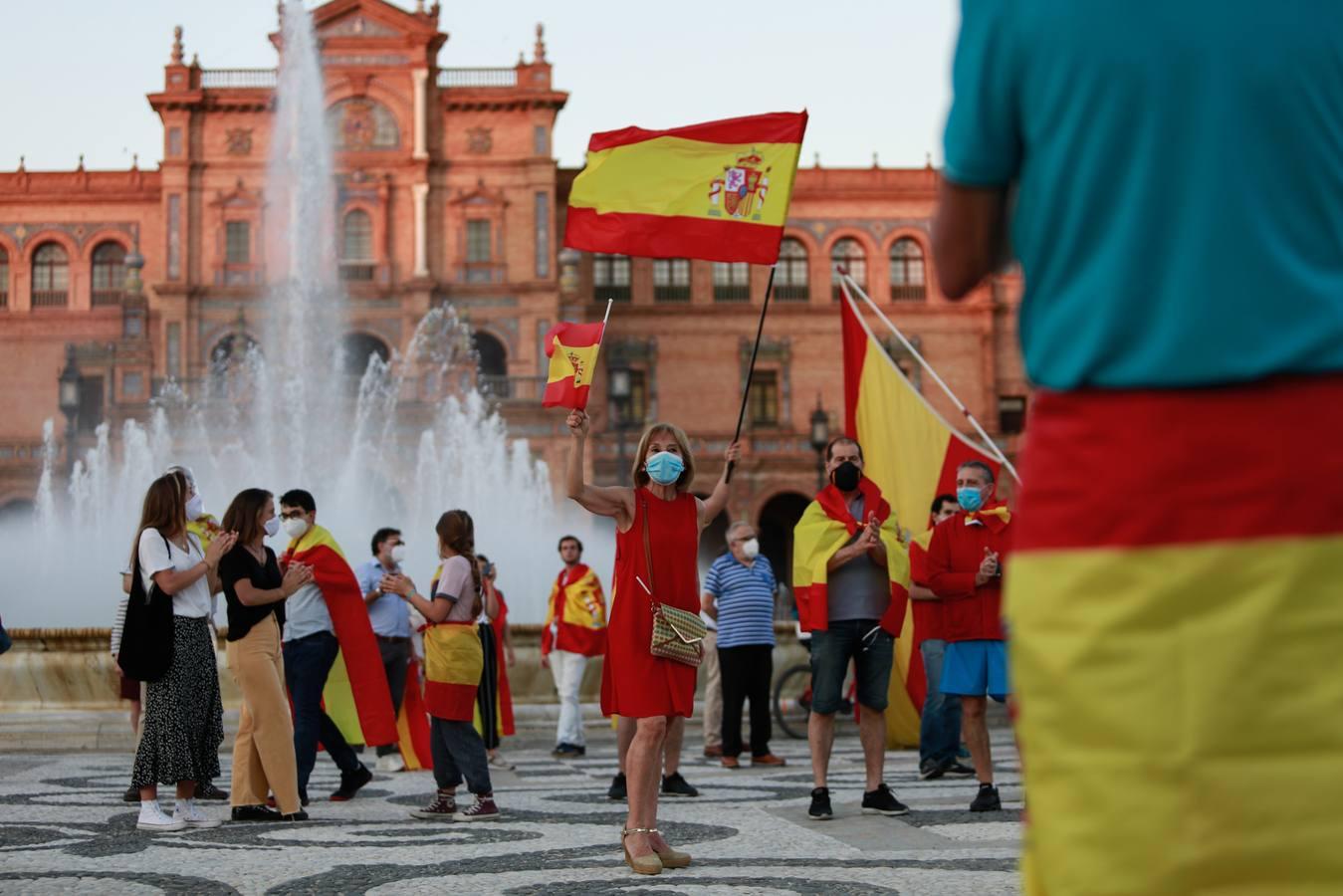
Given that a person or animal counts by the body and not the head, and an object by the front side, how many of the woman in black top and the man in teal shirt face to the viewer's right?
1

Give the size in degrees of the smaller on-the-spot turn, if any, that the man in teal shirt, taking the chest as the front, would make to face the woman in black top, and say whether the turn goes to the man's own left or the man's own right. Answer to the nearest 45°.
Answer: approximately 45° to the man's own left

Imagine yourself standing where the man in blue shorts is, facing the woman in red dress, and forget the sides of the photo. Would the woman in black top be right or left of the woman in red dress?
right

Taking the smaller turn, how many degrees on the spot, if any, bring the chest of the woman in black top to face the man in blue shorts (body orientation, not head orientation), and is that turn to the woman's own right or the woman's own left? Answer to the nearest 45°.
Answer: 0° — they already face them

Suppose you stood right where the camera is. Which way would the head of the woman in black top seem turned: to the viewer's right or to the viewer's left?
to the viewer's right

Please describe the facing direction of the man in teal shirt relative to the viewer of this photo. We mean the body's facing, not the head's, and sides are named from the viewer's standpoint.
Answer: facing away from the viewer

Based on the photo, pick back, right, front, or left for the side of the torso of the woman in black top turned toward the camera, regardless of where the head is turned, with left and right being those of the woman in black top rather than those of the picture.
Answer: right

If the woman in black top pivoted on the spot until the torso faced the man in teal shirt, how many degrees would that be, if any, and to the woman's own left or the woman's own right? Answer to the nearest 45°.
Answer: approximately 90° to the woman's own right
